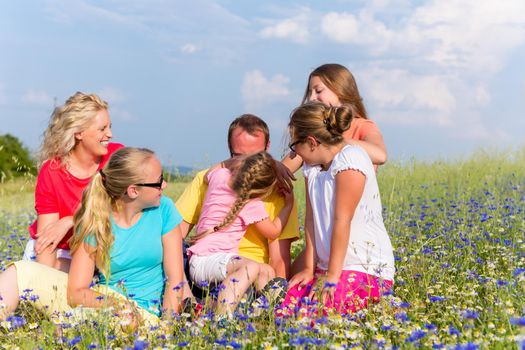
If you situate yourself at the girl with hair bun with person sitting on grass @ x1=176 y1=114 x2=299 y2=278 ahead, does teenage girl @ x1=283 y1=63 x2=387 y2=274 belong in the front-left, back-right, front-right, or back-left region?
front-right

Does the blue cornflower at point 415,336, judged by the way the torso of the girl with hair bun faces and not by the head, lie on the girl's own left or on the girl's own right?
on the girl's own left

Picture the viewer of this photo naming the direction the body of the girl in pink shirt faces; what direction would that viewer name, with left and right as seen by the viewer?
facing away from the viewer and to the right of the viewer

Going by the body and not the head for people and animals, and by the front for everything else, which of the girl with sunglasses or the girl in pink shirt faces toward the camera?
the girl with sunglasses

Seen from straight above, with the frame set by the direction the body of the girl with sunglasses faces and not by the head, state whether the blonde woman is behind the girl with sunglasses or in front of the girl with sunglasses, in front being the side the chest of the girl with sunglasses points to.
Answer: behind

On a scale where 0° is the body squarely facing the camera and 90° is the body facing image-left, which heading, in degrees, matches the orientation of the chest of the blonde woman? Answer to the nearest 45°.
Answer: approximately 315°

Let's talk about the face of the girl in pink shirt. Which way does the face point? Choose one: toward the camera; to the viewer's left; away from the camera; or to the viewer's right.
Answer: away from the camera

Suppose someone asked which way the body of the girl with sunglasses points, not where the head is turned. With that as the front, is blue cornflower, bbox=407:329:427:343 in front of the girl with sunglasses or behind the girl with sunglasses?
in front

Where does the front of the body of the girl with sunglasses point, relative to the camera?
toward the camera

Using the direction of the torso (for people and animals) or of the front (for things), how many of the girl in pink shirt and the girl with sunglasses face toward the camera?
1

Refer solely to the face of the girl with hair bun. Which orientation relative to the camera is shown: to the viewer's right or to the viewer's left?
to the viewer's left

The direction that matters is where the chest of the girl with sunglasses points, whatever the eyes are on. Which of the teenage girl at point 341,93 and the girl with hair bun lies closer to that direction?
the girl with hair bun

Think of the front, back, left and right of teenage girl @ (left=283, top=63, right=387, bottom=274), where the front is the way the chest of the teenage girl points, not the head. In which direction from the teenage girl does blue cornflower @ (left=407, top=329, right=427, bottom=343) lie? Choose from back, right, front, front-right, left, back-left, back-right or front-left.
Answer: front-left

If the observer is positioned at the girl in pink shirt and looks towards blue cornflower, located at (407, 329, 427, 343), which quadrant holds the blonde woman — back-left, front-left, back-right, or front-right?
back-right

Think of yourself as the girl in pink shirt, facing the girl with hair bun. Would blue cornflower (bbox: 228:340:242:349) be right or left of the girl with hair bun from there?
right

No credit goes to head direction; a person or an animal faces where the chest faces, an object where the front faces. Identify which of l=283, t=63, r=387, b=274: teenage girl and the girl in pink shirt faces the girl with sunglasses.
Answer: the teenage girl

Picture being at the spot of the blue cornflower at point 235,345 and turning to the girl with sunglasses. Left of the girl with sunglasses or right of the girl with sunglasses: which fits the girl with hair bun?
right
